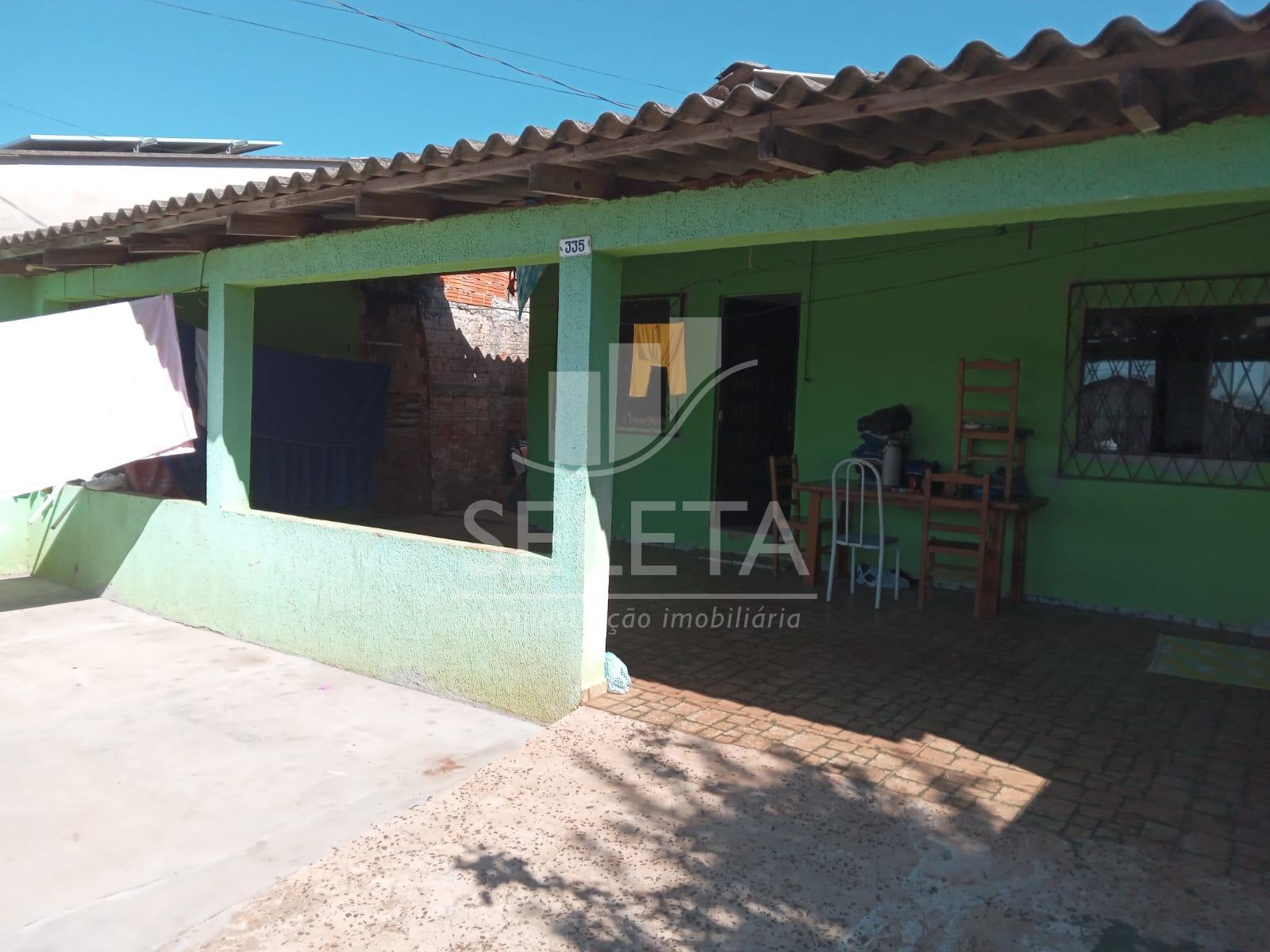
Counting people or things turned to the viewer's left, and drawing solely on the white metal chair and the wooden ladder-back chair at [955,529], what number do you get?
0

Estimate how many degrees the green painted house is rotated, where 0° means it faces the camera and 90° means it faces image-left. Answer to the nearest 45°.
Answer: approximately 45°

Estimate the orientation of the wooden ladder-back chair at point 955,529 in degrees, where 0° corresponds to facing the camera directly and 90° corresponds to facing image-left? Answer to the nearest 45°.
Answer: approximately 180°

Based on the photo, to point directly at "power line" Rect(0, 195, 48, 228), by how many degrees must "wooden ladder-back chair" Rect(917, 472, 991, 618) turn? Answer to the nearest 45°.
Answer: approximately 90° to its left

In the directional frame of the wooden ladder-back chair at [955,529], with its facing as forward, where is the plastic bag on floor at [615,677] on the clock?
The plastic bag on floor is roughly at 7 o'clock from the wooden ladder-back chair.
